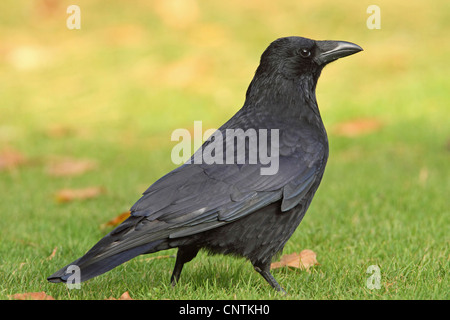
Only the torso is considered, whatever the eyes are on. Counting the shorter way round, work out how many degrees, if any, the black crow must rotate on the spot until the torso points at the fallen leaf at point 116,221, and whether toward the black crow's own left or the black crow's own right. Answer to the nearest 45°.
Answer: approximately 135° to the black crow's own left

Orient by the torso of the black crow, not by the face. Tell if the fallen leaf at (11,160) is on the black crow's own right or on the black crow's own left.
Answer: on the black crow's own left

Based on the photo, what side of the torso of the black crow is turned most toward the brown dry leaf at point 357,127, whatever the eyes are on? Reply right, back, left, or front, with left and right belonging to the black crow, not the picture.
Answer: left

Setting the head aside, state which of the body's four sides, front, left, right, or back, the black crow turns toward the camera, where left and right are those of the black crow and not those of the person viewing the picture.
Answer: right

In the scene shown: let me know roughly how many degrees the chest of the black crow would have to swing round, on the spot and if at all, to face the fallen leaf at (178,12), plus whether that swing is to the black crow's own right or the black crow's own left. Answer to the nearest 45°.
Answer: approximately 90° to the black crow's own left

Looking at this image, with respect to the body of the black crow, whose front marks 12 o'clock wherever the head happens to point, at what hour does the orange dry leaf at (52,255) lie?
The orange dry leaf is roughly at 7 o'clock from the black crow.

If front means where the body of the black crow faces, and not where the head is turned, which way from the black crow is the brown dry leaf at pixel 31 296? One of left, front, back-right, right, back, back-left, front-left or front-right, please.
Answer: back

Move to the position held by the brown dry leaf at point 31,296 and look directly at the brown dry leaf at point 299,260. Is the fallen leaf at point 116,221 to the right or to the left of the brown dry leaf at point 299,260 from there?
left

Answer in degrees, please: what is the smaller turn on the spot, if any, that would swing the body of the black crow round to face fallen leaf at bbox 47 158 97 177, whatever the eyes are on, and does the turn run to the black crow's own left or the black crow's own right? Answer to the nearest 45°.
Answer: approximately 135° to the black crow's own left

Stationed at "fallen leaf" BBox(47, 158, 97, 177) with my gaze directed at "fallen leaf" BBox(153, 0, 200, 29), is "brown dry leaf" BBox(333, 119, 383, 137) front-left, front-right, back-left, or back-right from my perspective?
front-right

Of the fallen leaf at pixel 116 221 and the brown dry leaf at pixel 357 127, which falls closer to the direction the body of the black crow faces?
the brown dry leaf
